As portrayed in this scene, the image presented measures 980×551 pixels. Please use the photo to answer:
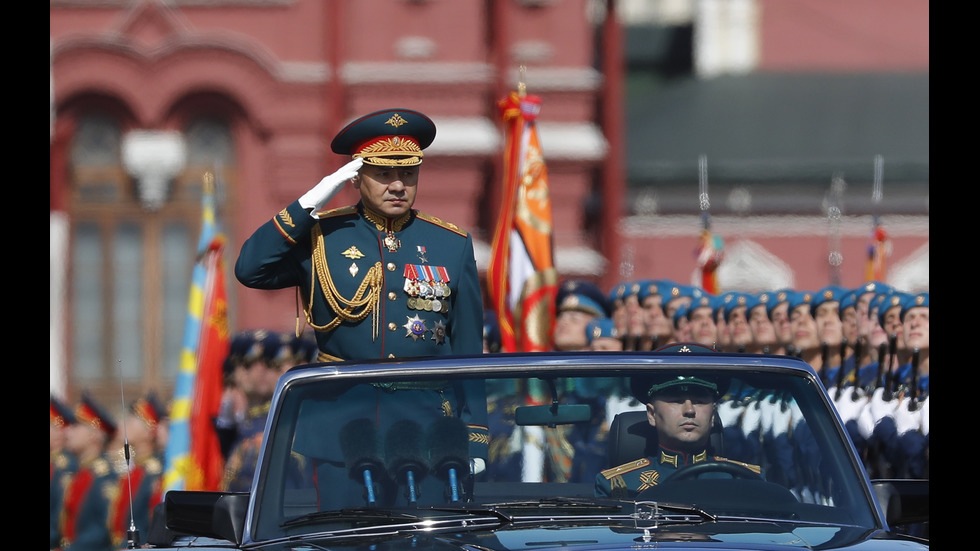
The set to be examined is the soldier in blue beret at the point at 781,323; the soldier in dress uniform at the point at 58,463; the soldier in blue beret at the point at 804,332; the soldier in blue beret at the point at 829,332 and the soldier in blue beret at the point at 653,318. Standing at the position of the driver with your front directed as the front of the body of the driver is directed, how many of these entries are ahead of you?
0

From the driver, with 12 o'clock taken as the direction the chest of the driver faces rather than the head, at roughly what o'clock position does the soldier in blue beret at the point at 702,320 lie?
The soldier in blue beret is roughly at 6 o'clock from the driver.

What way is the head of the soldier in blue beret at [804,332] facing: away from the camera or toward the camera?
toward the camera

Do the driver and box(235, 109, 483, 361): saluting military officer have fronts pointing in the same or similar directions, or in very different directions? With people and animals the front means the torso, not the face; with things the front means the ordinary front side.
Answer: same or similar directions

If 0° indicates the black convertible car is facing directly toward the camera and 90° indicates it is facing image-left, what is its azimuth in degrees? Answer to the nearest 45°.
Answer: approximately 0°

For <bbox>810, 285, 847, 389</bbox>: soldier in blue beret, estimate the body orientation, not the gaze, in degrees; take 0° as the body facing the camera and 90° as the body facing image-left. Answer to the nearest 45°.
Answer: approximately 0°

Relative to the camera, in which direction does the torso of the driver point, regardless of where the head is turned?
toward the camera

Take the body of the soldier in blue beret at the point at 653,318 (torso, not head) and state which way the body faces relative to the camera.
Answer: toward the camera

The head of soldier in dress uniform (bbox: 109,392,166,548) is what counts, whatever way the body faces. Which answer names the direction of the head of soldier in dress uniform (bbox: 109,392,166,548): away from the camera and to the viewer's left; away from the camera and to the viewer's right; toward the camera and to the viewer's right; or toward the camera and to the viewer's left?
toward the camera and to the viewer's right

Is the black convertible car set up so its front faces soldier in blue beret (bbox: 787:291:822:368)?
no

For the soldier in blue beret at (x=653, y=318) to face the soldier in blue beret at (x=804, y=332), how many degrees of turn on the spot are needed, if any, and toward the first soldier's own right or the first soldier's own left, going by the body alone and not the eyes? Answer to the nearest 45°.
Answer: approximately 45° to the first soldier's own left

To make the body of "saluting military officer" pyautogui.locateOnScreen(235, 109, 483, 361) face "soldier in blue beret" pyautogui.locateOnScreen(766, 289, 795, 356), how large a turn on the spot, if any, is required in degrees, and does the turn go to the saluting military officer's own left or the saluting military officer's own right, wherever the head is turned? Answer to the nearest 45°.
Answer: approximately 135° to the saluting military officer's own left
